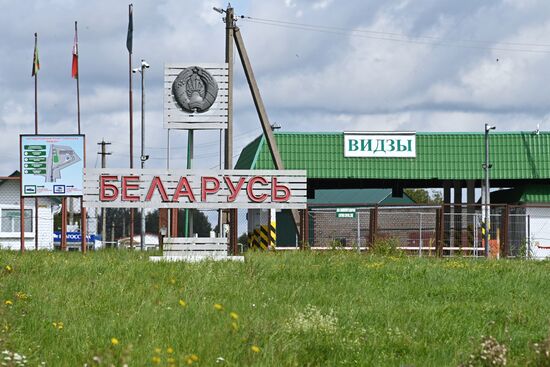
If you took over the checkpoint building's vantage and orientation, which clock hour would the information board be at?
The information board is roughly at 1 o'clock from the checkpoint building.

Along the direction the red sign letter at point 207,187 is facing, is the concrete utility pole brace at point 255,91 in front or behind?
behind

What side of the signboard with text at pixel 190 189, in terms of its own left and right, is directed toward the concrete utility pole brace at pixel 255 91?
back

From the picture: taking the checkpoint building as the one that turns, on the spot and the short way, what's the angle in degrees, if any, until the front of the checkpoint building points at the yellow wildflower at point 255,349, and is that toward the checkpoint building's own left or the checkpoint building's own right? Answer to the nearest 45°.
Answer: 0° — it already faces it

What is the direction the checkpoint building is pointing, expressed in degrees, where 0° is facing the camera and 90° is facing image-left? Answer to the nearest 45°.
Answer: approximately 0°

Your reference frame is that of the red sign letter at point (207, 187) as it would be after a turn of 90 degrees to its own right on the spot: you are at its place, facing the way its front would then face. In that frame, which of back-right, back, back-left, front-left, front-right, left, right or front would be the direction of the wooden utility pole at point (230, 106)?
right

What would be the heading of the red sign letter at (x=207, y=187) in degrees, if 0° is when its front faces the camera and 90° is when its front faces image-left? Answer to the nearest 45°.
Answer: approximately 0°
